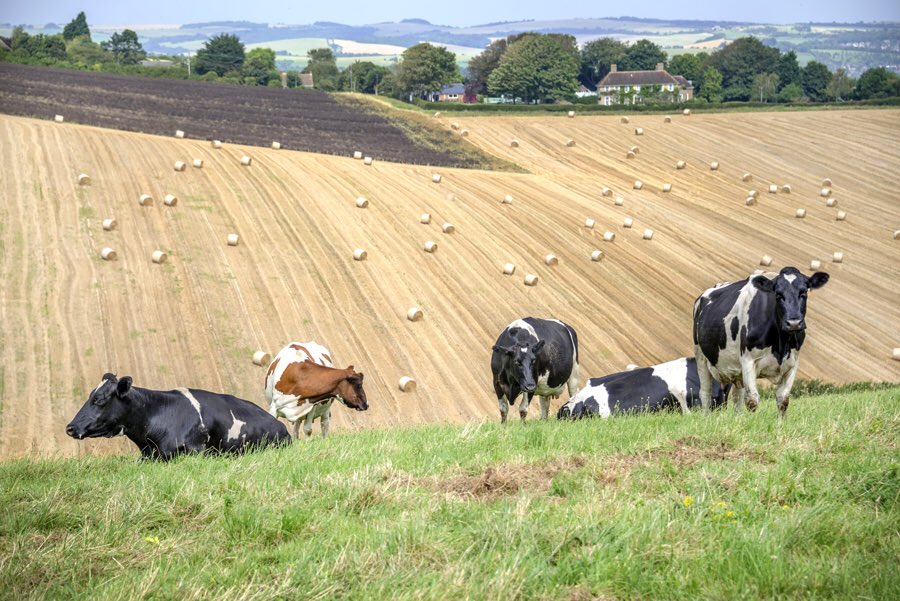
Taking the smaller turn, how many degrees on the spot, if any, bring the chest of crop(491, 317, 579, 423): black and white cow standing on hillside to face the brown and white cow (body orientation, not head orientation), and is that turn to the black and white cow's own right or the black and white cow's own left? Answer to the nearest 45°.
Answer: approximately 45° to the black and white cow's own right

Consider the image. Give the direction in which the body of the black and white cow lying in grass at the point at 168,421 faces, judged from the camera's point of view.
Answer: to the viewer's left

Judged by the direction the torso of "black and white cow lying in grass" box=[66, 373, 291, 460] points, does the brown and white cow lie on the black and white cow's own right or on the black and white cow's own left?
on the black and white cow's own right

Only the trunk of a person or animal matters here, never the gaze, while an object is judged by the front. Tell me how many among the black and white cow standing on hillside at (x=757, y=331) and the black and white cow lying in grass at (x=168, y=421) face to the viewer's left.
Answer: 1

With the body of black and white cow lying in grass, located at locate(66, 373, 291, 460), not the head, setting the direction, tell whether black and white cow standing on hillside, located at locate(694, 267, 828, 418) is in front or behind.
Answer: behind

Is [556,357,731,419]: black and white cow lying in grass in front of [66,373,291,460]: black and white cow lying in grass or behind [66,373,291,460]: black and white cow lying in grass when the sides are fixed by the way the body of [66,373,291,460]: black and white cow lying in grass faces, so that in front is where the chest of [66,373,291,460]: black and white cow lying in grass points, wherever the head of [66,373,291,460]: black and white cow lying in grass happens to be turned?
behind
